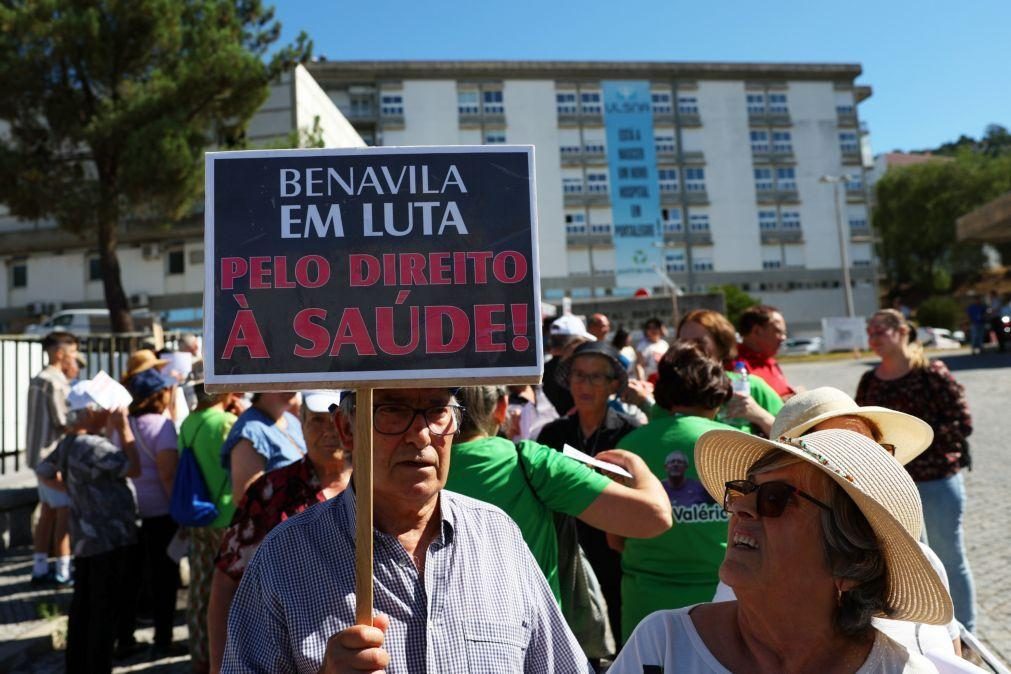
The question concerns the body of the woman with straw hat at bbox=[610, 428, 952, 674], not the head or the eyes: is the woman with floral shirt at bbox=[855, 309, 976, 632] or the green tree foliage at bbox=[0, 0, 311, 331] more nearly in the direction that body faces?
the green tree foliage

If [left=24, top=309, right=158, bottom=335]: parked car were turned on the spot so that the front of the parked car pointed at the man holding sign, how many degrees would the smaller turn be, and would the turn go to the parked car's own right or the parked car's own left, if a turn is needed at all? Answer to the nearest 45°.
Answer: approximately 90° to the parked car's own left

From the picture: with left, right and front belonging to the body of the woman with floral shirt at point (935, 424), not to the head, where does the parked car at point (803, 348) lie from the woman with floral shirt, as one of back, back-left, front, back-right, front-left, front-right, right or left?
back-right

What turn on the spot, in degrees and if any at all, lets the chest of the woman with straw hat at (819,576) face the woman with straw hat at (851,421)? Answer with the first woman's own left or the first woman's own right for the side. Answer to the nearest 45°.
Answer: approximately 135° to the first woman's own right

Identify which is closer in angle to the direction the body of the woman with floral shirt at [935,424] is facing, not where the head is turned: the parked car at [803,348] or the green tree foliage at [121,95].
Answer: the green tree foliage

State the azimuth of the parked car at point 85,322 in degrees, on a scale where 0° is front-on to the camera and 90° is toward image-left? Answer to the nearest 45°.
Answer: approximately 90°

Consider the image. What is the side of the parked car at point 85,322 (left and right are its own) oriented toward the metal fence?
left

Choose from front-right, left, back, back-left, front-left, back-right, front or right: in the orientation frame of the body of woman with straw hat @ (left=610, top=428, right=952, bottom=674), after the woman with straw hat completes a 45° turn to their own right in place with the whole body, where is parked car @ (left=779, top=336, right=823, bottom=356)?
right

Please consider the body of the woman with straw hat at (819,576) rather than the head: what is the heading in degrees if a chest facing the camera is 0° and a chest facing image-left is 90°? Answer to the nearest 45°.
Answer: approximately 45°
